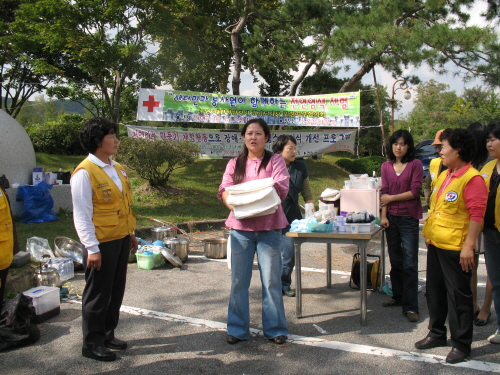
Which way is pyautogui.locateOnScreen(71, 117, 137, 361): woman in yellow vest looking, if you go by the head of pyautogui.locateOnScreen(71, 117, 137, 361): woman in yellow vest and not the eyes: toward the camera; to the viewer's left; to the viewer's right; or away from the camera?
to the viewer's right

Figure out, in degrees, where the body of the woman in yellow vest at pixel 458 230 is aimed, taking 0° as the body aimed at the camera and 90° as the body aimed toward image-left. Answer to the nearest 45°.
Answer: approximately 45°

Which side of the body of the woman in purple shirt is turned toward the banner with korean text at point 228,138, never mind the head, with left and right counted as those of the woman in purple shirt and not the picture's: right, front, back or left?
right

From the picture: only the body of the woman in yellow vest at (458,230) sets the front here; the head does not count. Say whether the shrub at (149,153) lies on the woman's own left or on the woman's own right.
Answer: on the woman's own right

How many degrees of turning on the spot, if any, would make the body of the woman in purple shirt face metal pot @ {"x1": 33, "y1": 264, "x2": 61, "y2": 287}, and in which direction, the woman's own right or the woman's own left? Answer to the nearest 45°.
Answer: approximately 45° to the woman's own right

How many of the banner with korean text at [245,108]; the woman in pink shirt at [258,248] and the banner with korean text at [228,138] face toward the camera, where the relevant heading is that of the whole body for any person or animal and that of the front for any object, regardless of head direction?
3

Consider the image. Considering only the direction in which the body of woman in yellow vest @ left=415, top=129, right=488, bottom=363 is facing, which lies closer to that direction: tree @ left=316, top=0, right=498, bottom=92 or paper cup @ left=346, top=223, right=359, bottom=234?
the paper cup

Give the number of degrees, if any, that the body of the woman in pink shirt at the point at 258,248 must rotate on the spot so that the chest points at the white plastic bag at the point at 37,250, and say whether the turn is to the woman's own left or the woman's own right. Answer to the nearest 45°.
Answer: approximately 135° to the woman's own right

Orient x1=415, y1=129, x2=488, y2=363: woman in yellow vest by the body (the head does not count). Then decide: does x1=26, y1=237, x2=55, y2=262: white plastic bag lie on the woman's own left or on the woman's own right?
on the woman's own right

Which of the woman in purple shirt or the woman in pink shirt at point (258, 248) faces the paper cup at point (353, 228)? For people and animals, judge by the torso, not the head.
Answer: the woman in purple shirt

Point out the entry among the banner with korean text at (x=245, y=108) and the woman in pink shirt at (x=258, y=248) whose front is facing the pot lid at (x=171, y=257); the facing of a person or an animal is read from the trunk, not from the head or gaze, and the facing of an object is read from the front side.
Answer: the banner with korean text

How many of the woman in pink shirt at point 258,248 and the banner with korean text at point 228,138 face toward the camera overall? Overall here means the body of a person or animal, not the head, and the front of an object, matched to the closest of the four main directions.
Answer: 2

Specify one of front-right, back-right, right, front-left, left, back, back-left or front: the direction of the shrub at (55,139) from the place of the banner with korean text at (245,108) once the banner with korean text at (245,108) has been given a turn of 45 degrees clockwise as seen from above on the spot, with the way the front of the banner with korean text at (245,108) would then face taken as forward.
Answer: right

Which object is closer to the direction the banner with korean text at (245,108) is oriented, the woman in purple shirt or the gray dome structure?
the woman in purple shirt

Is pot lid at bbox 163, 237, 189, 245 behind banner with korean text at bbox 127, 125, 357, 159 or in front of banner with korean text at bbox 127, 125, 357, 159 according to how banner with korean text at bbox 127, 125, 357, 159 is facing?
in front
